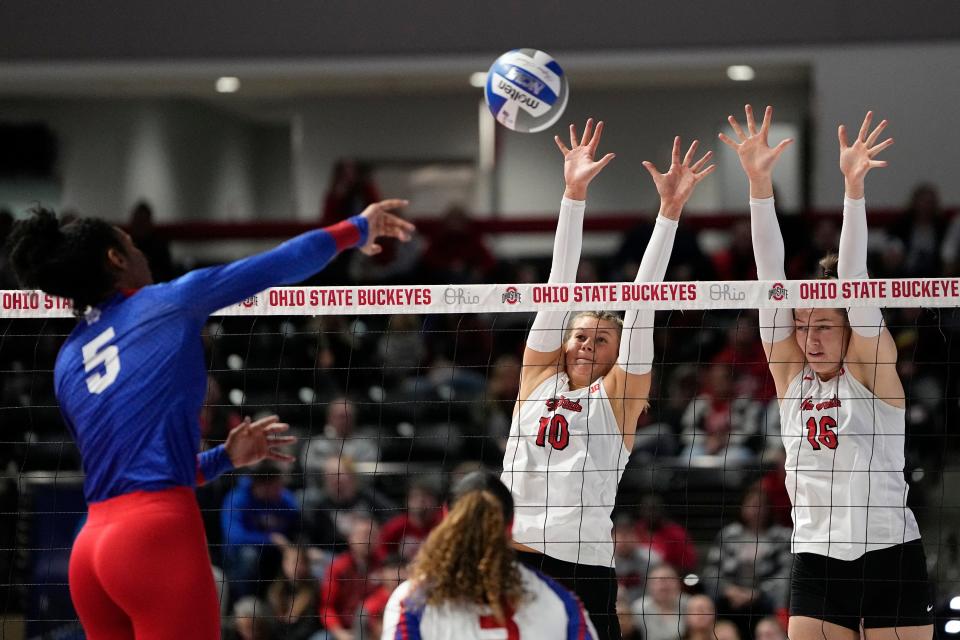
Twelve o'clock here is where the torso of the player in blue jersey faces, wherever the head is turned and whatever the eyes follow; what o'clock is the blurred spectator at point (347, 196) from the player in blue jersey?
The blurred spectator is roughly at 11 o'clock from the player in blue jersey.

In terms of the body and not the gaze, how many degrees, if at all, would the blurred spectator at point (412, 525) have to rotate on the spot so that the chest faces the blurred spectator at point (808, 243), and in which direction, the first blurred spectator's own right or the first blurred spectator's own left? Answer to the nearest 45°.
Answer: approximately 135° to the first blurred spectator's own left

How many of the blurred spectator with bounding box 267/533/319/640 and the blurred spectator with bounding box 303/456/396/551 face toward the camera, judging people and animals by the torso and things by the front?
2

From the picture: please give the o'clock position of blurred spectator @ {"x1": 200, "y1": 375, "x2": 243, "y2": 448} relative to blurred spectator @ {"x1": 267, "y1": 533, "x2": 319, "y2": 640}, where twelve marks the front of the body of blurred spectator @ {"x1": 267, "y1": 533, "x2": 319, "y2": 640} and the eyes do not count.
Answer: blurred spectator @ {"x1": 200, "y1": 375, "x2": 243, "y2": 448} is roughly at 5 o'clock from blurred spectator @ {"x1": 267, "y1": 533, "x2": 319, "y2": 640}.

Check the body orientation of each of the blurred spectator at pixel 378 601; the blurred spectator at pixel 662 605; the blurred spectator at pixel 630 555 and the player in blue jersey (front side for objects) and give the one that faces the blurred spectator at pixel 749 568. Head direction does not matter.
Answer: the player in blue jersey

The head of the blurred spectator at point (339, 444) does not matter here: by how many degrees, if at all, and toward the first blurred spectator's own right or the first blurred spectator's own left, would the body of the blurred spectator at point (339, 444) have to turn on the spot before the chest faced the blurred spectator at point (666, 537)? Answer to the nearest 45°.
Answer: approximately 45° to the first blurred spectator's own left
